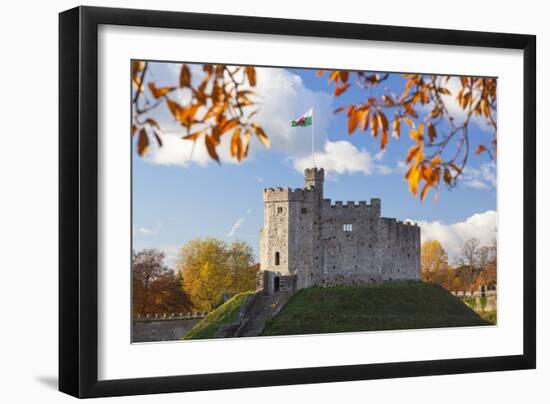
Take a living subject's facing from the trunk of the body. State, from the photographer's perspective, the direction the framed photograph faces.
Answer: facing the viewer and to the right of the viewer
